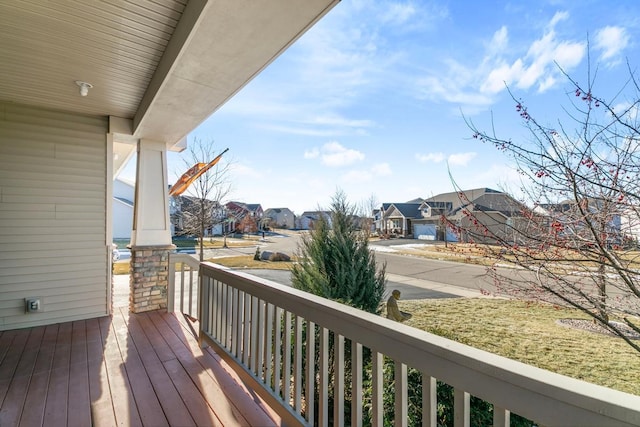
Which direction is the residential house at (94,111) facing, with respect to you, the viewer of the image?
facing to the right of the viewer

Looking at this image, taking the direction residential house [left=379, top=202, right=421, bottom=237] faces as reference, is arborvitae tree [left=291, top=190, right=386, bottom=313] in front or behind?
in front

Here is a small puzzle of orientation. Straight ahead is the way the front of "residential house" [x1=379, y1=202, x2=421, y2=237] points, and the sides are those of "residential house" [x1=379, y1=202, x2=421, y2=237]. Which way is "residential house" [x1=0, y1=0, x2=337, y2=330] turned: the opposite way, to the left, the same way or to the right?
the opposite way

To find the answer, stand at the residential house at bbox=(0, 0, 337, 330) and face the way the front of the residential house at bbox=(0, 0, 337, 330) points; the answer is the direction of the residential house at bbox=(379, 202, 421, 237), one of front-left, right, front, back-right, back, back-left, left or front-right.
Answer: front-left

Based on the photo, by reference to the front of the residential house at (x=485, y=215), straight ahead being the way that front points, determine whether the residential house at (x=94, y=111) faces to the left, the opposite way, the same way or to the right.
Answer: the opposite way

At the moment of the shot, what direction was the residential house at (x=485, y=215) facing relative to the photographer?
facing the viewer and to the left of the viewer

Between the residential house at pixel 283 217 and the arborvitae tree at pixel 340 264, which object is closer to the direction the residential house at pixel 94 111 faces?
the arborvitae tree

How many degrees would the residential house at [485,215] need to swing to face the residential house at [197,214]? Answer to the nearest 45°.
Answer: approximately 90° to its right
